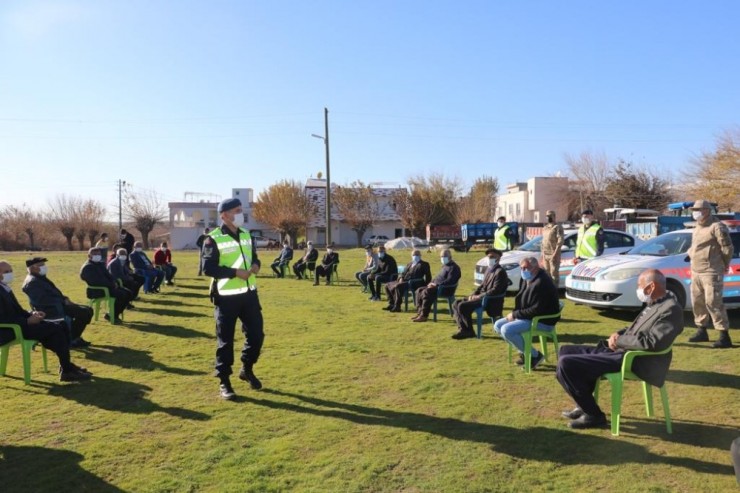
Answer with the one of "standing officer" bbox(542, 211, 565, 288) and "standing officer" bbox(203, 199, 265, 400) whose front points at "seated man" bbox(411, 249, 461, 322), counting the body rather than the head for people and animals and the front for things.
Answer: "standing officer" bbox(542, 211, 565, 288)

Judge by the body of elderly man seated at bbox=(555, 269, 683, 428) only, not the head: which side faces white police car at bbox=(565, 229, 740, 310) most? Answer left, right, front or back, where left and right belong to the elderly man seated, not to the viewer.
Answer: right

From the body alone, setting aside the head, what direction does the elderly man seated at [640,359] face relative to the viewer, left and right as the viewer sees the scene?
facing to the left of the viewer

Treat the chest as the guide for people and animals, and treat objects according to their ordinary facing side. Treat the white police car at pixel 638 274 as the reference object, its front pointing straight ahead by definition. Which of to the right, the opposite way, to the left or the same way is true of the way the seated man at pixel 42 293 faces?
the opposite way

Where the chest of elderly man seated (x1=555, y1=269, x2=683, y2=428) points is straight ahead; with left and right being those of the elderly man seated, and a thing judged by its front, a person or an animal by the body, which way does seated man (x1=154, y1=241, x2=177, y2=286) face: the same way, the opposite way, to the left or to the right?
the opposite way

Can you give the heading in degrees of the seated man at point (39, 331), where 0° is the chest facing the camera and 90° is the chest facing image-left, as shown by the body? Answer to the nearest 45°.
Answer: approximately 270°

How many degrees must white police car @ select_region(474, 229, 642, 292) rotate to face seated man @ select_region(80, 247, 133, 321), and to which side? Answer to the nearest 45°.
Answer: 0° — it already faces them

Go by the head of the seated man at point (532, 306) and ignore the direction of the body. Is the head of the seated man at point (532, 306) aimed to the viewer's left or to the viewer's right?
to the viewer's left

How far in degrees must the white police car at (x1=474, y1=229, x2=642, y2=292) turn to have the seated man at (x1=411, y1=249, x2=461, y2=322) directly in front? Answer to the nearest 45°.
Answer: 0° — it already faces them

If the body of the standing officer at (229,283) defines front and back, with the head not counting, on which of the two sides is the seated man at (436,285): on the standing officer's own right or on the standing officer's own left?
on the standing officer's own left

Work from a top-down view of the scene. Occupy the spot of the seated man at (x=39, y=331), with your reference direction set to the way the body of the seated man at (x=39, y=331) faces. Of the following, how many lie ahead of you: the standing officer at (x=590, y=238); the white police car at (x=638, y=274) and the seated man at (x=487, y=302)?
3

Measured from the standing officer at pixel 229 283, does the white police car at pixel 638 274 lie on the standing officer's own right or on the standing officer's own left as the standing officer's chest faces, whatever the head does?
on the standing officer's own left

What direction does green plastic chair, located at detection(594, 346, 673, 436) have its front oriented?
to the viewer's left

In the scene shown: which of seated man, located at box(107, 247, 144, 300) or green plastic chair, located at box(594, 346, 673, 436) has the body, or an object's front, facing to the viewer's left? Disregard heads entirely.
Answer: the green plastic chair

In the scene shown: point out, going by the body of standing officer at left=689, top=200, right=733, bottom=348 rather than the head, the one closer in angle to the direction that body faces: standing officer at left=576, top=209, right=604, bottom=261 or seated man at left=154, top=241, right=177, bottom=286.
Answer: the seated man
